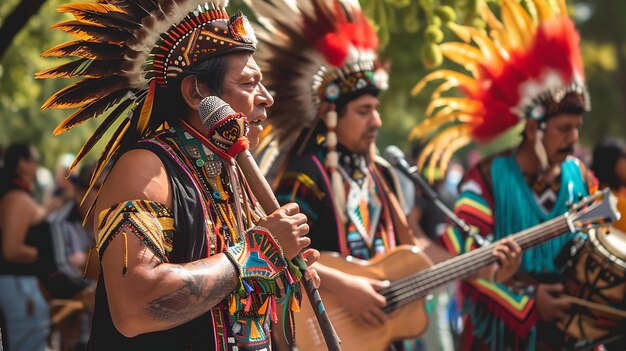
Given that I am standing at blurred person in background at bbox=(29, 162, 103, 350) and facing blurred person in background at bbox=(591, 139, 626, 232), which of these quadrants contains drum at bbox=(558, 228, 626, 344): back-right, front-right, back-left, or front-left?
front-right

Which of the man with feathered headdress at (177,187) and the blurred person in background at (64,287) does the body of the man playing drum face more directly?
the man with feathered headdress

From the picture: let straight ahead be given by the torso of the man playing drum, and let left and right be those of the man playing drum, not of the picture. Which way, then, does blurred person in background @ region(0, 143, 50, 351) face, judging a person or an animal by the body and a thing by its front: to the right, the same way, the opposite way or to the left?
to the left

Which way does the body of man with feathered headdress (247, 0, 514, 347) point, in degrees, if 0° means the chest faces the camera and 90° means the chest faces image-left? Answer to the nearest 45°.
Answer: approximately 315°

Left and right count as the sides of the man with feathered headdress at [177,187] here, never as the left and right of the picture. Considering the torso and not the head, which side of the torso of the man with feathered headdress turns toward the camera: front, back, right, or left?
right

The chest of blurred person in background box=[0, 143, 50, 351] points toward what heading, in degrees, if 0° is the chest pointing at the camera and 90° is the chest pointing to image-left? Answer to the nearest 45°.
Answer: approximately 270°

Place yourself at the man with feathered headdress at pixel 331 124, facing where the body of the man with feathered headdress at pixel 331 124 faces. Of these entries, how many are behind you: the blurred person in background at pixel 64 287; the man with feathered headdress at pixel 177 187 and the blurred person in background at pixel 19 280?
2

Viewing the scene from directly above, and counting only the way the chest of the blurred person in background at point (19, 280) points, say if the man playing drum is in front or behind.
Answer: in front

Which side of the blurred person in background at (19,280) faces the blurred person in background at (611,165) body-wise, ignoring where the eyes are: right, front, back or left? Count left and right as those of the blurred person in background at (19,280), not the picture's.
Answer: front

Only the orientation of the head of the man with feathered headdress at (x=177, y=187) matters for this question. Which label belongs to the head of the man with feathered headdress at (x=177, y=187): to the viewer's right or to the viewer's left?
to the viewer's right
